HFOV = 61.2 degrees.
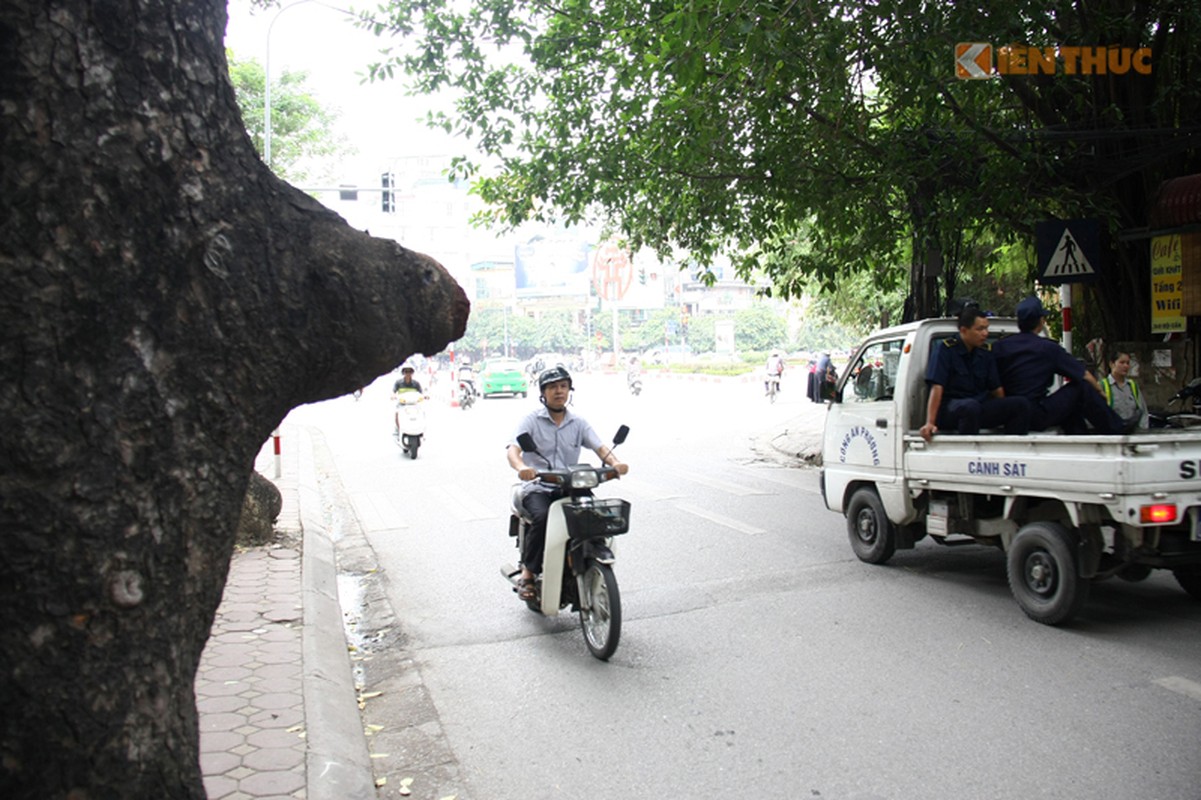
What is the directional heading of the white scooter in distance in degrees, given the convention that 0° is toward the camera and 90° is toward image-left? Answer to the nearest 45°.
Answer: approximately 0°

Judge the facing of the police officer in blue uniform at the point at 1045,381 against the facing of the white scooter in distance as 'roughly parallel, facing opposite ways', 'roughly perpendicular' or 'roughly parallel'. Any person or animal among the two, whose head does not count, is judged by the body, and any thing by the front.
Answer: roughly perpendicular

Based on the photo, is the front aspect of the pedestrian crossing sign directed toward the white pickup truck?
yes

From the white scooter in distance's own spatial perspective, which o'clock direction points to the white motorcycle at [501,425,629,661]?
The white motorcycle is roughly at 12 o'clock from the white scooter in distance.

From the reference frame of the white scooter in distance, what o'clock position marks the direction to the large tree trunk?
The large tree trunk is roughly at 12 o'clock from the white scooter in distance.

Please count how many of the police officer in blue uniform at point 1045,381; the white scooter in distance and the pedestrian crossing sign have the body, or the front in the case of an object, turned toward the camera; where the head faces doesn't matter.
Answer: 2

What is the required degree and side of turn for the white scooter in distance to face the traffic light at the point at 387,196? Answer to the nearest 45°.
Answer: approximately 180°

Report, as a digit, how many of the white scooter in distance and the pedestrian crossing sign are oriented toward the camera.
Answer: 2

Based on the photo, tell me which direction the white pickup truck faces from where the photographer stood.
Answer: facing away from the viewer and to the left of the viewer

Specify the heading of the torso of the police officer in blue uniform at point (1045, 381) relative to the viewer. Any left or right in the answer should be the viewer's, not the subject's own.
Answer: facing away from the viewer and to the right of the viewer
